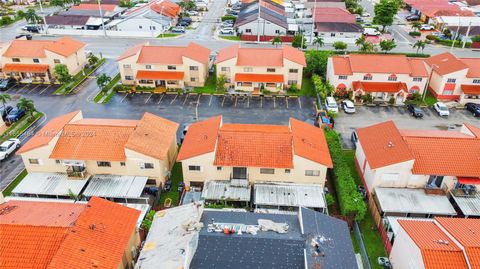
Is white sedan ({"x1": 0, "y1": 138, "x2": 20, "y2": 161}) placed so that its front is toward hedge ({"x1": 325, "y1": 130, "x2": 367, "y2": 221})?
no
